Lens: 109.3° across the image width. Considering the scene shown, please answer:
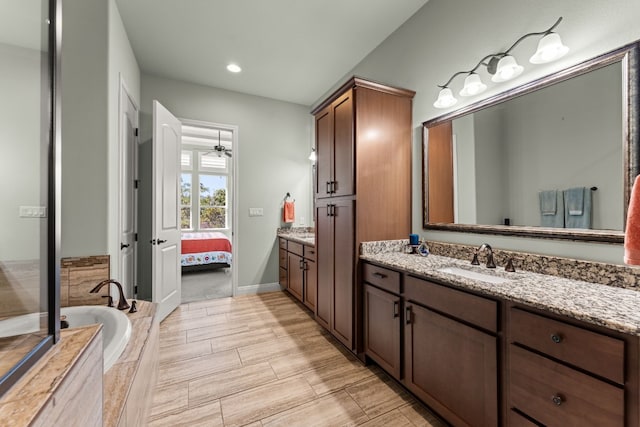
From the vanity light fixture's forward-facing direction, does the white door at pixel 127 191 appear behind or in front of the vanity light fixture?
in front

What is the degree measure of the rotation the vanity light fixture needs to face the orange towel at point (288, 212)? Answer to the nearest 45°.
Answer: approximately 45° to its right

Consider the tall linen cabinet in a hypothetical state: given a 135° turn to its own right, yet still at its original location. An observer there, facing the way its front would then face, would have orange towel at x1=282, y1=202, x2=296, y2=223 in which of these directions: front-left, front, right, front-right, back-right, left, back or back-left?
front-left

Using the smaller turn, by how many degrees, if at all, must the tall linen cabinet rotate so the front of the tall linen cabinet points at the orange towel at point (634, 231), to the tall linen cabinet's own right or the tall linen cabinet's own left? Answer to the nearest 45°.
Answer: approximately 90° to the tall linen cabinet's own left

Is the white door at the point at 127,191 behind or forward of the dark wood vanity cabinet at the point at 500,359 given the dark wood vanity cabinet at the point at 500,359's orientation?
forward

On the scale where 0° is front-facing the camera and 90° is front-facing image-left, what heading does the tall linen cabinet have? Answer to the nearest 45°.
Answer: approximately 45°

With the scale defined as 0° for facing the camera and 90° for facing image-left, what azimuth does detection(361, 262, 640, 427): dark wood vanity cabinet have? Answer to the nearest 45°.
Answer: approximately 45°

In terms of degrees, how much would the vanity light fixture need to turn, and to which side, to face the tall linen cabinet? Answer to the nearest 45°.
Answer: approximately 45° to its right

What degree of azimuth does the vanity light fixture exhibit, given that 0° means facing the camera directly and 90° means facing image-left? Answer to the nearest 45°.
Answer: approximately 45°

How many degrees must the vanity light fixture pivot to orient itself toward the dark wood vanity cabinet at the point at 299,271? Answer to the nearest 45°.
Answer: approximately 45° to its right
